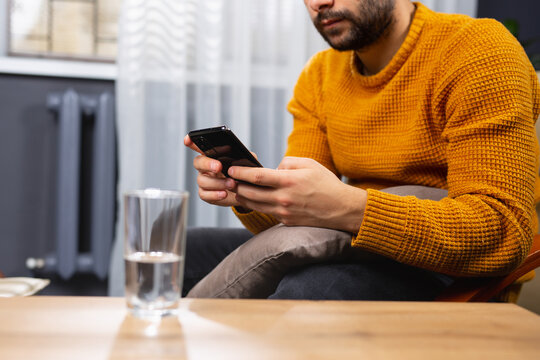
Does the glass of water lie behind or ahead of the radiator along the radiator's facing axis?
ahead

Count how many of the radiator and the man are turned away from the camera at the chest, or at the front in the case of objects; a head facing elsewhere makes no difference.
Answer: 0

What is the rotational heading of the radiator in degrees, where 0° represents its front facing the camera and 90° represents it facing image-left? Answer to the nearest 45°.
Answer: approximately 0°

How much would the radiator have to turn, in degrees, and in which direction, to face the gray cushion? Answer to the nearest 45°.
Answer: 0° — it already faces it

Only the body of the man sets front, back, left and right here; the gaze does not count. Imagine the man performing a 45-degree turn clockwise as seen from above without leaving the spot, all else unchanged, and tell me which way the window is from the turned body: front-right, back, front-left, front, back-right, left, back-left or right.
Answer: front-right

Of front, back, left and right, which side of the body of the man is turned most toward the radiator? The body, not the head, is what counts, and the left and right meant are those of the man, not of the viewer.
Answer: right

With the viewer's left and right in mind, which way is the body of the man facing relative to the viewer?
facing the viewer and to the left of the viewer
